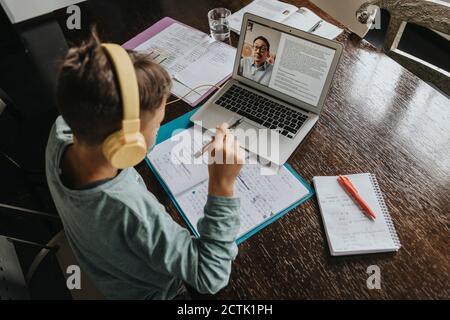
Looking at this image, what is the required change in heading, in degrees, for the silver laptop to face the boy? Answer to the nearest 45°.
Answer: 0° — it already faces them

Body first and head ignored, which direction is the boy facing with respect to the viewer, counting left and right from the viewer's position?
facing away from the viewer and to the right of the viewer

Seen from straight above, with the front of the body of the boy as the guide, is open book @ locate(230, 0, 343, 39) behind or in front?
in front

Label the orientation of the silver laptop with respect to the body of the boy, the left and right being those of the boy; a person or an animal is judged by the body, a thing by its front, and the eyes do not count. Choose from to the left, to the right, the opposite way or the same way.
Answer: the opposite way

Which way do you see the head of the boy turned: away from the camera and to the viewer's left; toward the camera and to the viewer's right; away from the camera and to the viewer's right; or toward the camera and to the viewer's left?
away from the camera and to the viewer's right

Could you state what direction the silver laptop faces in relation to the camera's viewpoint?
facing the viewer and to the left of the viewer
